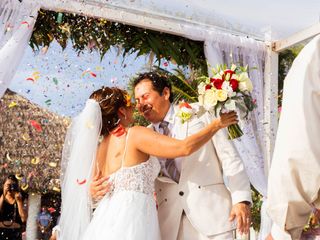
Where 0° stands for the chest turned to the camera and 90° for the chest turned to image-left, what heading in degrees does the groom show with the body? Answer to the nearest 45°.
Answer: approximately 45°

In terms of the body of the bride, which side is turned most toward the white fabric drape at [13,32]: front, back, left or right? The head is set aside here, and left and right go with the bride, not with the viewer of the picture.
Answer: left

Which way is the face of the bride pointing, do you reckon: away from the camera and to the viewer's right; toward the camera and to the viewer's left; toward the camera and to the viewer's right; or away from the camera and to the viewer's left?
away from the camera and to the viewer's right

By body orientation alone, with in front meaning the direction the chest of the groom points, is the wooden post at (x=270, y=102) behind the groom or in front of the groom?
behind

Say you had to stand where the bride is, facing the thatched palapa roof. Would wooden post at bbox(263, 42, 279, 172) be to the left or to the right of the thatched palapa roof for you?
right

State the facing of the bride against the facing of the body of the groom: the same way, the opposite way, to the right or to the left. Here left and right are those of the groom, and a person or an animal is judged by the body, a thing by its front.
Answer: the opposite way

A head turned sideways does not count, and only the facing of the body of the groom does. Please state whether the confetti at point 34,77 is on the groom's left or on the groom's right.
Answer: on the groom's right

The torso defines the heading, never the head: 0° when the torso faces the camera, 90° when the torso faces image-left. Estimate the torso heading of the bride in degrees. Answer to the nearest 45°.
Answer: approximately 225°

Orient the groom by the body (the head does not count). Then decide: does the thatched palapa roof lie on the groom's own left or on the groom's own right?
on the groom's own right
